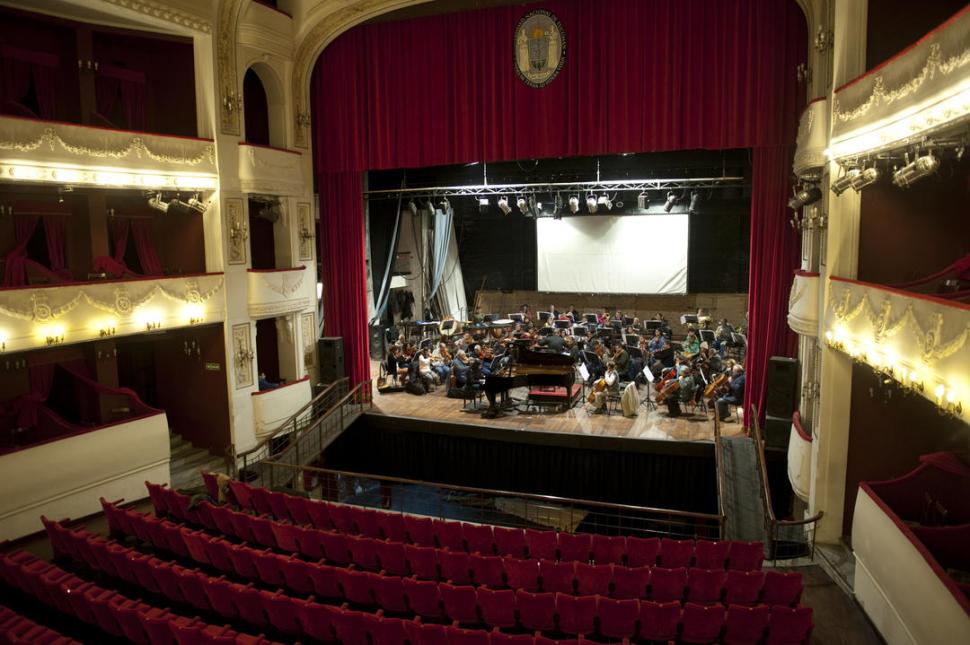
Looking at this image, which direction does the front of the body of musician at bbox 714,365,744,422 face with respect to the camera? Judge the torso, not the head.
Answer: to the viewer's left

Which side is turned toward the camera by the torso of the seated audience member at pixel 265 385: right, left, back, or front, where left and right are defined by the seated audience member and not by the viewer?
right

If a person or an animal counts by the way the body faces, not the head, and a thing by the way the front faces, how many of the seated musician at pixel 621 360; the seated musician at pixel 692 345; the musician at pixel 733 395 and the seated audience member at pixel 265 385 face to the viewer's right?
1

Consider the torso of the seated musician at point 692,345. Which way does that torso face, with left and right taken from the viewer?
facing the viewer and to the left of the viewer

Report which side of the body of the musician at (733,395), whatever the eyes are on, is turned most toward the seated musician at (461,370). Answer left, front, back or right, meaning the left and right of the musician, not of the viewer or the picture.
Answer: front

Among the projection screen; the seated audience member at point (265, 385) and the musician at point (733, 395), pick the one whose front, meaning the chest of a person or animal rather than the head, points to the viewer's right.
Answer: the seated audience member

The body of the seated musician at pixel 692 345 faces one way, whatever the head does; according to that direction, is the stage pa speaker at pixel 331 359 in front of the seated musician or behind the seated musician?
in front

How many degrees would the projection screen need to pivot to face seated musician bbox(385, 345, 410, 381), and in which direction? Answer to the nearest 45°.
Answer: approximately 45° to its right

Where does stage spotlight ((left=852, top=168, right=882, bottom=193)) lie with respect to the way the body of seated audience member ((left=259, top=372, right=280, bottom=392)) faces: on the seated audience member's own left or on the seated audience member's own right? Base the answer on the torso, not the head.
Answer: on the seated audience member's own right

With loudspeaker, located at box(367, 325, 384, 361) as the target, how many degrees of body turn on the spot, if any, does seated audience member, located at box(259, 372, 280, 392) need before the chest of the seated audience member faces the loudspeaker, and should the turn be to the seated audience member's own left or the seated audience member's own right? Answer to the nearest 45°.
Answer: approximately 45° to the seated audience member's own left

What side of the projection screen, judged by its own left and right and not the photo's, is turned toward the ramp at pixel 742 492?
front

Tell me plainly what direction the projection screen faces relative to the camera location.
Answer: facing the viewer
